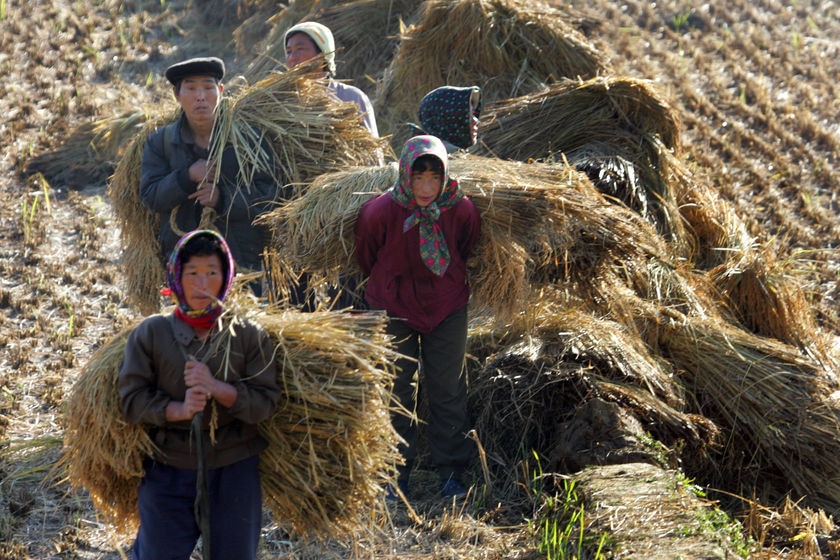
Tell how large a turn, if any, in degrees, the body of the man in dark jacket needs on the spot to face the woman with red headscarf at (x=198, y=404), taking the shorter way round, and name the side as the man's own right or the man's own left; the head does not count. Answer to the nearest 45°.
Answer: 0° — they already face them

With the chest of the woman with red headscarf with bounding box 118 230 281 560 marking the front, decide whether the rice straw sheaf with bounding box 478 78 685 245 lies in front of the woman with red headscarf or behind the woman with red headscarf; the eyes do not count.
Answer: behind

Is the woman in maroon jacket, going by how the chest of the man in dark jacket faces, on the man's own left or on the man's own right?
on the man's own left

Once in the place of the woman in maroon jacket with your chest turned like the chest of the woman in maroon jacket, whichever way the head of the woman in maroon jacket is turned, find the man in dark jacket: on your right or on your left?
on your right

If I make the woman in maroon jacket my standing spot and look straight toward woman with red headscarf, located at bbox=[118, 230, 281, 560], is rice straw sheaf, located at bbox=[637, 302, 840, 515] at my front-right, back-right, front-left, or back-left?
back-left

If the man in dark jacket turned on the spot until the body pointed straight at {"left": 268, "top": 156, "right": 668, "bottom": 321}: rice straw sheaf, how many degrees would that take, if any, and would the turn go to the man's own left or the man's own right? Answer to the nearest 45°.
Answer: approximately 45° to the man's own left

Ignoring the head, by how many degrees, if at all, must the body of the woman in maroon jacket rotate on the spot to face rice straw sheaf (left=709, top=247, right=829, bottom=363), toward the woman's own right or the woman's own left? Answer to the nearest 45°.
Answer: approximately 135° to the woman's own left
